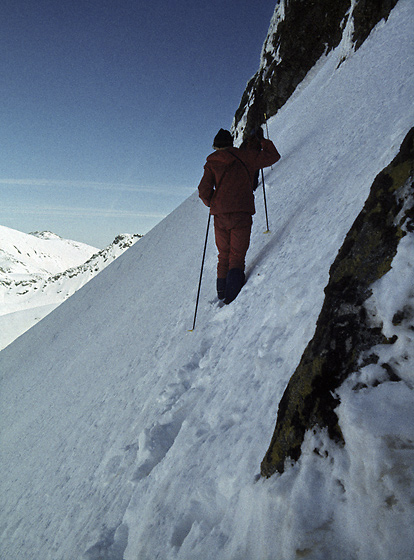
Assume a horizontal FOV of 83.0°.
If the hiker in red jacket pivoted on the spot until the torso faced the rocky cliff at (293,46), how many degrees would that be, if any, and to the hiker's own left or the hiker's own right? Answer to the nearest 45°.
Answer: approximately 45° to the hiker's own right

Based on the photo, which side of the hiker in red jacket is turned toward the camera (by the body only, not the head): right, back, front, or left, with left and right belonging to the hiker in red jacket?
back

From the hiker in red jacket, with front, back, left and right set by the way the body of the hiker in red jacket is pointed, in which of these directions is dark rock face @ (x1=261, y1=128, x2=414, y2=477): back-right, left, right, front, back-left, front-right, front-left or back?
back

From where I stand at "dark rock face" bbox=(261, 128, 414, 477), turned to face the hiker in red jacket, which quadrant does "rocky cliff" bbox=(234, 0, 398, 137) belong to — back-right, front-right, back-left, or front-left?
front-right

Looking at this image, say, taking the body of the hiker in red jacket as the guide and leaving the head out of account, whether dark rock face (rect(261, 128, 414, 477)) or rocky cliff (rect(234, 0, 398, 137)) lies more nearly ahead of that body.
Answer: the rocky cliff
